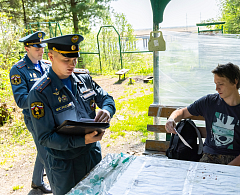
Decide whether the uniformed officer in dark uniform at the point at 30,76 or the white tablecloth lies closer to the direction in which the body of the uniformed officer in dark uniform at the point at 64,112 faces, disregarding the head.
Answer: the white tablecloth

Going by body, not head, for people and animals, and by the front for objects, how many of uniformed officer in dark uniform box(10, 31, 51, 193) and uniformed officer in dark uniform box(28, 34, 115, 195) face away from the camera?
0

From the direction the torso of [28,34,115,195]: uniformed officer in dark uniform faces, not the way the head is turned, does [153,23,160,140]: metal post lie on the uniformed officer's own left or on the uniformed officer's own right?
on the uniformed officer's own left

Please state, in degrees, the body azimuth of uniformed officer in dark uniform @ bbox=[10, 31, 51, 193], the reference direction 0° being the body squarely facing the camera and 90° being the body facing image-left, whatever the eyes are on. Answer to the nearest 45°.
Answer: approximately 315°

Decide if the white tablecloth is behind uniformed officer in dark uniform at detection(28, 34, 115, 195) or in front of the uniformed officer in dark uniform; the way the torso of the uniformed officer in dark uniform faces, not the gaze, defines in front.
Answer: in front

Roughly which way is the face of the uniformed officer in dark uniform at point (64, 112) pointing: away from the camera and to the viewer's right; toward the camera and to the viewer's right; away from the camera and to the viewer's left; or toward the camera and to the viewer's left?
toward the camera and to the viewer's right

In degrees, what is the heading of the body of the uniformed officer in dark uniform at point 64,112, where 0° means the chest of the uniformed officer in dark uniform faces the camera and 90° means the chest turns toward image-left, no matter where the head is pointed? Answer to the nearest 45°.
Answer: approximately 315°

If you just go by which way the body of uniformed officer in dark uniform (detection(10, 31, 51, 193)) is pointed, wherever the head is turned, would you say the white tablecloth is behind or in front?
in front

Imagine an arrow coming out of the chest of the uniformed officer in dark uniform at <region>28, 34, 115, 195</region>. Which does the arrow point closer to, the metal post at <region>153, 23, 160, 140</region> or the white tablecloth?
the white tablecloth

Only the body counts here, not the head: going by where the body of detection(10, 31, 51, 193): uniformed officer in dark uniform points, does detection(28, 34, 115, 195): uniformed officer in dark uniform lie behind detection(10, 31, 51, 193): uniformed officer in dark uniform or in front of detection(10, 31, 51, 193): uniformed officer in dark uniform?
in front
